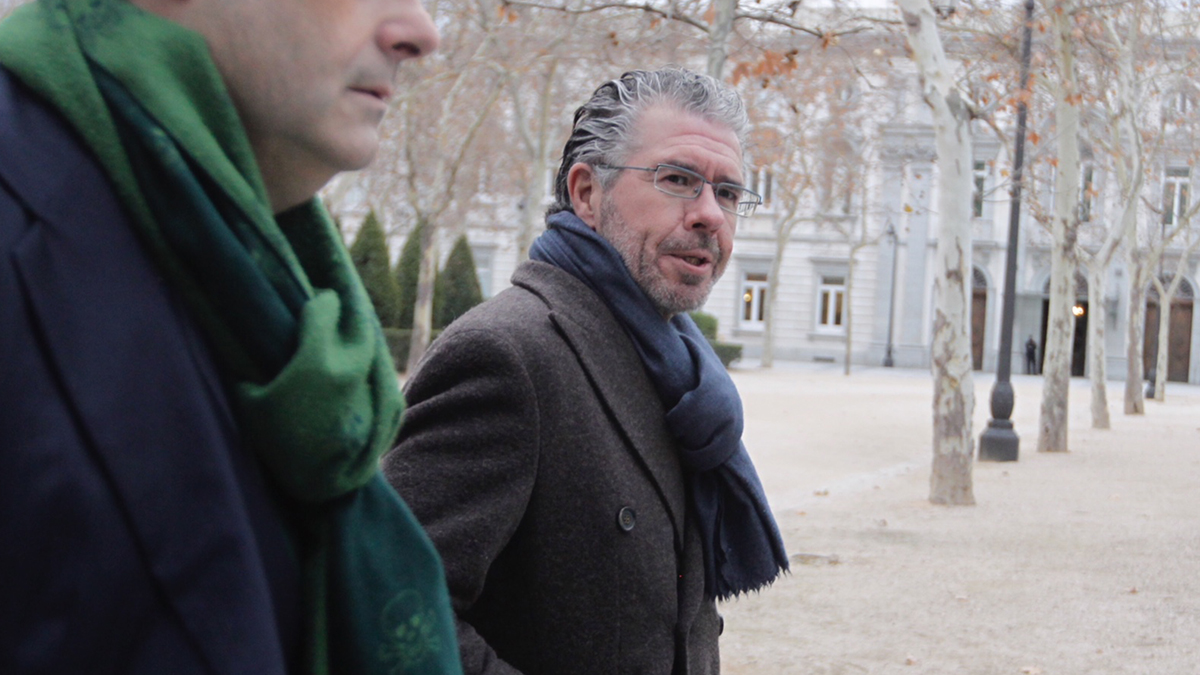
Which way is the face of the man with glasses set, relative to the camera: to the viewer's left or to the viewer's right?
to the viewer's right

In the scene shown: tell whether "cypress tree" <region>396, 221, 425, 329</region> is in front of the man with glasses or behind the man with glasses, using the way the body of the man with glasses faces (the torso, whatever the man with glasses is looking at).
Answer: behind

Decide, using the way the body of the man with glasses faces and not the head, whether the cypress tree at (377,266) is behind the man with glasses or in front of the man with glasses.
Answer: behind

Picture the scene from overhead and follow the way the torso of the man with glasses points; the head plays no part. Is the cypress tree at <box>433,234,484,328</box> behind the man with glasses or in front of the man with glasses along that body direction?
behind

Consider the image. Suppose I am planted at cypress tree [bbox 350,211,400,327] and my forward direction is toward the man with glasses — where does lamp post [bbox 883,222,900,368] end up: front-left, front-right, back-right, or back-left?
back-left
